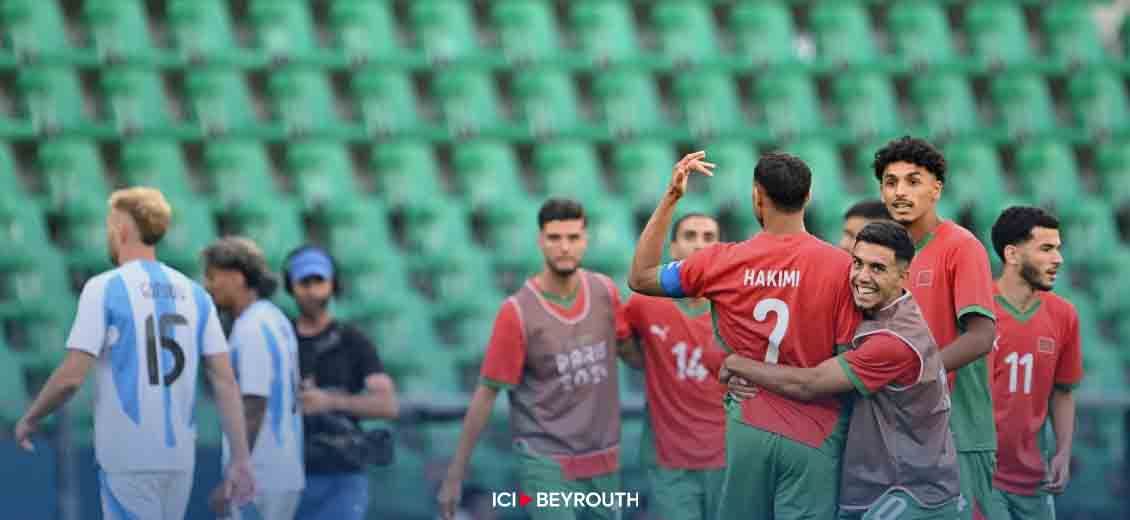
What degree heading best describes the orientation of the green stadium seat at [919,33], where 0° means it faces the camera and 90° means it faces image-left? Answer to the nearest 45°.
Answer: approximately 315°

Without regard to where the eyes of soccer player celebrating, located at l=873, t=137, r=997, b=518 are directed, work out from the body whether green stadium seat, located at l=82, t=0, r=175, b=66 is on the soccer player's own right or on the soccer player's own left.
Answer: on the soccer player's own right

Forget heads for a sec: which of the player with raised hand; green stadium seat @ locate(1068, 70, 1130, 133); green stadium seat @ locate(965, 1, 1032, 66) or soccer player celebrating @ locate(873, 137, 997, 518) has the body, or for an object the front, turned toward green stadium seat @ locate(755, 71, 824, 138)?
the player with raised hand

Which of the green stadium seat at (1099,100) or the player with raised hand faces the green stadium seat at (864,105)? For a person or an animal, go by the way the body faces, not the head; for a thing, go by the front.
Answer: the player with raised hand

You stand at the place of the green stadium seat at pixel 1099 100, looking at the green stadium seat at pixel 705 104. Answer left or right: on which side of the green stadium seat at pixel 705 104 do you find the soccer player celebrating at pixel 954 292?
left

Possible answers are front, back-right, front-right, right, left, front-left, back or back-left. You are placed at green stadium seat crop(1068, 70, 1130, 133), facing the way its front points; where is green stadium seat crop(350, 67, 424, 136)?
right

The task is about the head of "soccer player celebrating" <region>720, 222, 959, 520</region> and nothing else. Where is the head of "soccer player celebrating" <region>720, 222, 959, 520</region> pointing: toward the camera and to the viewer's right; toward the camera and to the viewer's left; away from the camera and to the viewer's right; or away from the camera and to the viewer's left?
toward the camera and to the viewer's left

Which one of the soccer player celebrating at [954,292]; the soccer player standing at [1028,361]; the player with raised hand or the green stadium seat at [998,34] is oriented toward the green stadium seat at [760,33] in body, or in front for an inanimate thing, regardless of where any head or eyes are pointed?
the player with raised hand

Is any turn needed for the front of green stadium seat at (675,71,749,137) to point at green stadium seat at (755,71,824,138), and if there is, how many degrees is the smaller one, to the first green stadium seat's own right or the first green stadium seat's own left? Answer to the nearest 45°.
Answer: approximately 45° to the first green stadium seat's own left

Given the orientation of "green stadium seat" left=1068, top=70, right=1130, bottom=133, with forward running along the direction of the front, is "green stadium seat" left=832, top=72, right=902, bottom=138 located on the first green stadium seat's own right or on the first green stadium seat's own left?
on the first green stadium seat's own right

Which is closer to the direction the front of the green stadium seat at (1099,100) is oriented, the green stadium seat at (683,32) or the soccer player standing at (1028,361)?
the soccer player standing

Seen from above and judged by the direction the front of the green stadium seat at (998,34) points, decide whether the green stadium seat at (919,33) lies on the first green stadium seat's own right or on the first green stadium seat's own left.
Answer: on the first green stadium seat's own right

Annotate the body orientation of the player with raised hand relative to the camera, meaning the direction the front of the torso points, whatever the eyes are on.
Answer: away from the camera

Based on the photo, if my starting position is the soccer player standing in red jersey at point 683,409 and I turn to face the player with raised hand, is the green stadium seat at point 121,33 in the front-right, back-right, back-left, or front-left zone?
back-right

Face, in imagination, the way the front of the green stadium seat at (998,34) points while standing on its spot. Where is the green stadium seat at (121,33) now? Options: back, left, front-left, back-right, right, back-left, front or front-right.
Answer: right

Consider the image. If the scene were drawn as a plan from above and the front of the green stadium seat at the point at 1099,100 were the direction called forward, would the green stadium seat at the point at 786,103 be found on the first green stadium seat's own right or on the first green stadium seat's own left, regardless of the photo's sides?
on the first green stadium seat's own right

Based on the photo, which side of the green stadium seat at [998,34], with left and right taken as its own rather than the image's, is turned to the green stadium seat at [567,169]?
right

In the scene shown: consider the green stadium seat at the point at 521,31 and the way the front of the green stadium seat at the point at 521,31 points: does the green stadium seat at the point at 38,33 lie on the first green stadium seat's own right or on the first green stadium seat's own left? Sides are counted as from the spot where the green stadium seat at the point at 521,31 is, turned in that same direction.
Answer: on the first green stadium seat's own right
